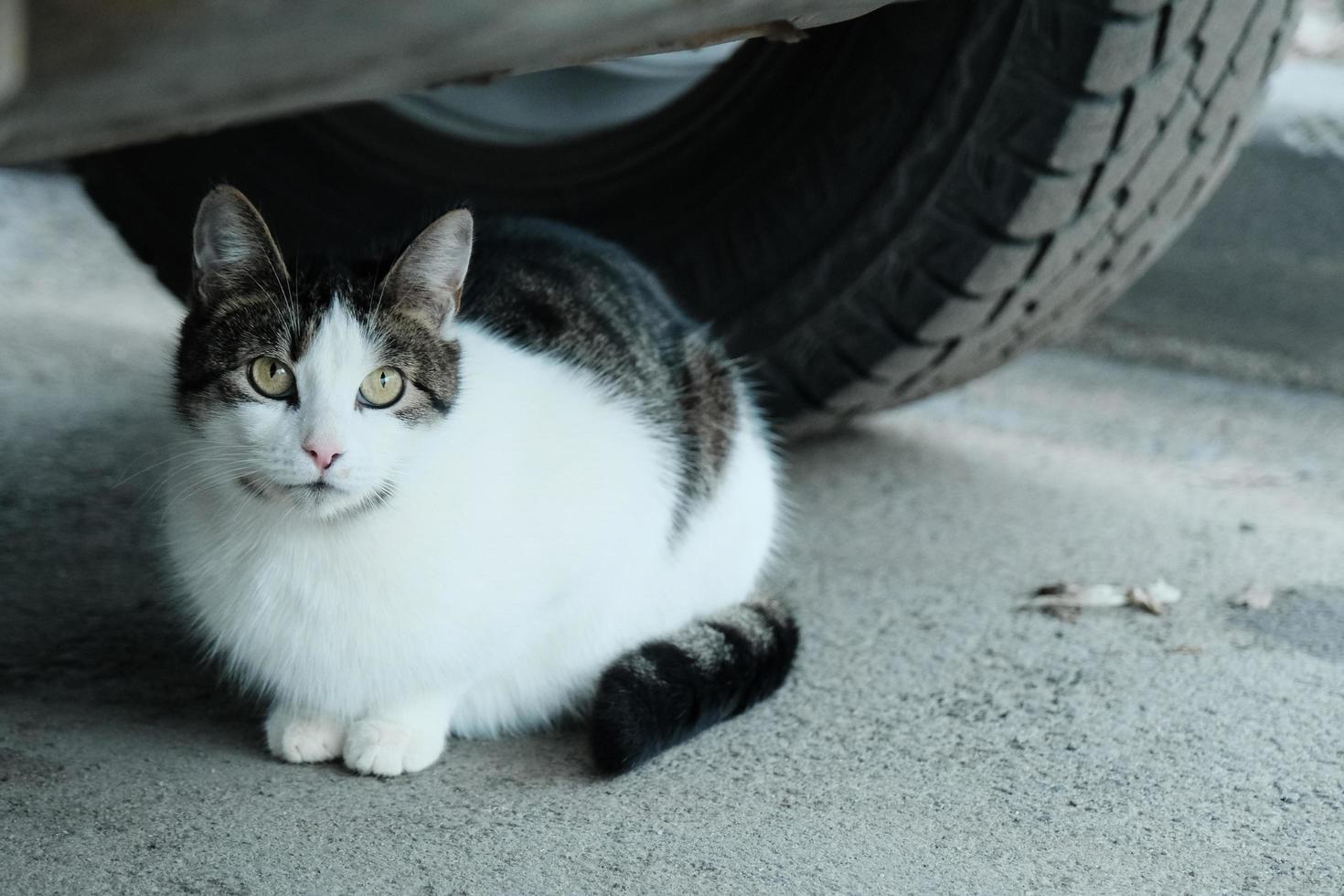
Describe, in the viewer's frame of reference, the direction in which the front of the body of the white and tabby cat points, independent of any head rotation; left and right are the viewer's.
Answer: facing the viewer and to the left of the viewer

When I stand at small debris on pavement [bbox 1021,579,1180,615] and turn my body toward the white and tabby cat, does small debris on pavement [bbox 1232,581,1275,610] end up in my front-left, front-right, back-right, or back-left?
back-left

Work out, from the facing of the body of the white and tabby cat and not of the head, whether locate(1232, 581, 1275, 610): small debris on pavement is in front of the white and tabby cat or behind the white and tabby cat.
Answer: behind

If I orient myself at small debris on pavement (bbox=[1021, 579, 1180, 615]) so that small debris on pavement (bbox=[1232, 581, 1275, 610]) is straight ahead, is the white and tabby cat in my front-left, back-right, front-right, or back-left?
back-right
